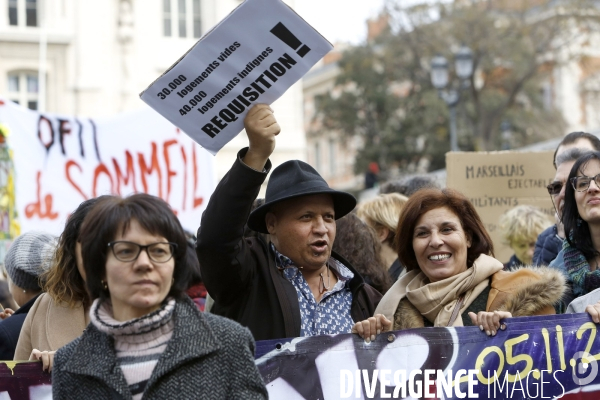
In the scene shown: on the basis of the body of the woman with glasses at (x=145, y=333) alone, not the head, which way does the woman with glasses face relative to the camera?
toward the camera

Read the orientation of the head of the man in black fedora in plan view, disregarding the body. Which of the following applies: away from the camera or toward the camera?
toward the camera

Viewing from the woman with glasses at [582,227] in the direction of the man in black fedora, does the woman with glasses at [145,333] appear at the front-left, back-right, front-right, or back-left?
front-left

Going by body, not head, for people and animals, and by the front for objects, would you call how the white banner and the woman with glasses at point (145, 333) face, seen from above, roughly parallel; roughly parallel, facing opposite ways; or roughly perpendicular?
roughly parallel

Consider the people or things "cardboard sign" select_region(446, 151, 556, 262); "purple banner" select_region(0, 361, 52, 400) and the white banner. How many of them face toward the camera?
3

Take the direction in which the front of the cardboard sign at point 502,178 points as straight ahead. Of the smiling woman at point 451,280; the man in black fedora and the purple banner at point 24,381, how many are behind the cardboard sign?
0

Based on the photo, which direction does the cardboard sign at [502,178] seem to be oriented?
toward the camera

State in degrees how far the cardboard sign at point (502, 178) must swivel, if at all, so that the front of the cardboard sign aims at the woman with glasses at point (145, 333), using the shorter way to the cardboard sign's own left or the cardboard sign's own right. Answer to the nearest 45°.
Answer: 0° — it already faces them

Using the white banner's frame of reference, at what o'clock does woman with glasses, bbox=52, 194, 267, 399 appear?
The woman with glasses is roughly at 12 o'clock from the white banner.

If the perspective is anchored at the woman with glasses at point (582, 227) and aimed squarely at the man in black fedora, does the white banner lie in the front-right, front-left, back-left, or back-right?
front-right

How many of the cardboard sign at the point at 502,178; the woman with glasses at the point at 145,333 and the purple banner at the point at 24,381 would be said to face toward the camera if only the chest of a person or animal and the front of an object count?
3

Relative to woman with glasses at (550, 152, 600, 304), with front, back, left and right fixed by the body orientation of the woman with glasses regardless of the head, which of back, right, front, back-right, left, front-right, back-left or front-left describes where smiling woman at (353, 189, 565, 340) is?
right

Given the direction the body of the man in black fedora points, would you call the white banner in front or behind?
behind

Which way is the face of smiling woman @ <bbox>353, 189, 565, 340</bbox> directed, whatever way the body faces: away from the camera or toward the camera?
toward the camera

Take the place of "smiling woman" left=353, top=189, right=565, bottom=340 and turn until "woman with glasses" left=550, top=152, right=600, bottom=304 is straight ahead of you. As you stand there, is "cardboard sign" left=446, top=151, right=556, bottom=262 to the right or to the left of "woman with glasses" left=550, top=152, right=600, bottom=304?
left
